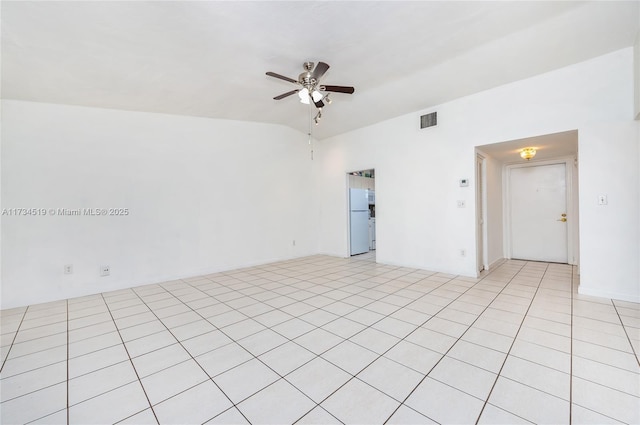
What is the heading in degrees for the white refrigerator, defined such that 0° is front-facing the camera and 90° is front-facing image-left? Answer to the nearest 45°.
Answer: approximately 315°
